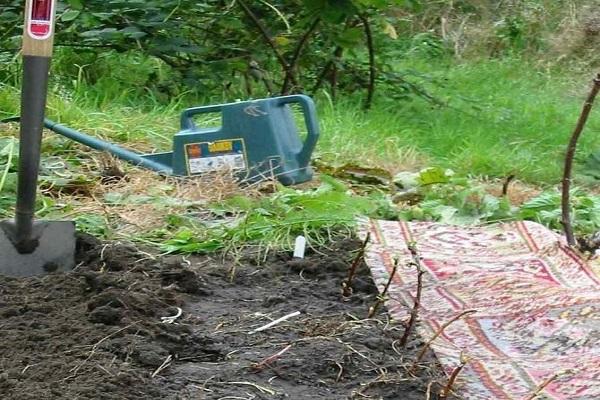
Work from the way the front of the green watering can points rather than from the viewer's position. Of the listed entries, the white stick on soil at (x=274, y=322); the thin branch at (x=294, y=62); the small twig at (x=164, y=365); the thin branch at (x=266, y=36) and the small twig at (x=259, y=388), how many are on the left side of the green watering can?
3

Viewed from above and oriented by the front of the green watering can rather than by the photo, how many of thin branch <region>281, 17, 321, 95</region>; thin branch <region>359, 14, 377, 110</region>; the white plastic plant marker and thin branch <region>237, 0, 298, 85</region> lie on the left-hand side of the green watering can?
1

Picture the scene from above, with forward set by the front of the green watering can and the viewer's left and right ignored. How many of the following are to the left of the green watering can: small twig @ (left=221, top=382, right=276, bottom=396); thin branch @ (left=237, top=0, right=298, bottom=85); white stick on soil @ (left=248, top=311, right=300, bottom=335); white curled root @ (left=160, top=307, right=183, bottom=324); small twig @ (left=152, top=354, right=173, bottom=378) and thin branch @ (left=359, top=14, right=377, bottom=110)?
4

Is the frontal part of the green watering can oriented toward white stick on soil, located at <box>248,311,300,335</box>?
no

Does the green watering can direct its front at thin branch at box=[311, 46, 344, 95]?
no

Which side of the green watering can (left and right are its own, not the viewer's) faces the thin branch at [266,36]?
right

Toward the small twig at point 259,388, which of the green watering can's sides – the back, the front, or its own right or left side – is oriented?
left

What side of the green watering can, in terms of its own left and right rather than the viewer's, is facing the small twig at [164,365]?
left

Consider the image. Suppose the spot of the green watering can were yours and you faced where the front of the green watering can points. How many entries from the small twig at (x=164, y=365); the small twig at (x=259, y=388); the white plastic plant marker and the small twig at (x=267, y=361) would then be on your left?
4

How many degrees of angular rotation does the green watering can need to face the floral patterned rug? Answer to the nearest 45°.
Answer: approximately 135° to its left

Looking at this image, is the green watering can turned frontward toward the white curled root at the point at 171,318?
no

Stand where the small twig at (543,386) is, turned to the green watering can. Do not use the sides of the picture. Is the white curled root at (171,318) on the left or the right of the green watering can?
left

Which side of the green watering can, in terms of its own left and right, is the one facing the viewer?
left
